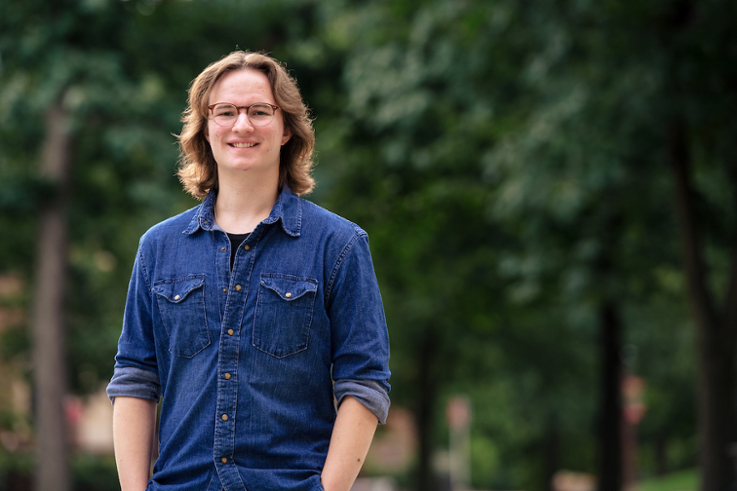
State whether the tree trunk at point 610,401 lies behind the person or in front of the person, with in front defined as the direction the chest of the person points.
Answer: behind

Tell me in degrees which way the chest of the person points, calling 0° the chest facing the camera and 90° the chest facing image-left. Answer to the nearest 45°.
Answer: approximately 0°

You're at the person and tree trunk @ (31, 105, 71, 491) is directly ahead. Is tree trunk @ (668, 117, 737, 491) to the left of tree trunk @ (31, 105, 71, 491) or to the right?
right

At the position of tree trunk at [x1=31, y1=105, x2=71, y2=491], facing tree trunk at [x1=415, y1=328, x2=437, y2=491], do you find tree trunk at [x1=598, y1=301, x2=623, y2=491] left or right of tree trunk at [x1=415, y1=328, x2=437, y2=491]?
right

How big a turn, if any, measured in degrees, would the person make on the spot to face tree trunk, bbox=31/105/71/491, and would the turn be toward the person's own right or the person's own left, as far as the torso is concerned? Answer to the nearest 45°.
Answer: approximately 180°

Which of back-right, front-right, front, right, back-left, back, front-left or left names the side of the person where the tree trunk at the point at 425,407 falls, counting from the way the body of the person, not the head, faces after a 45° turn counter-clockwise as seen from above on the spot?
back-left

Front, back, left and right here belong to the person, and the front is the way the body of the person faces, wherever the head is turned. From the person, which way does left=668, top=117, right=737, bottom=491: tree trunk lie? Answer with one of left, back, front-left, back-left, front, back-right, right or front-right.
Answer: back-left
